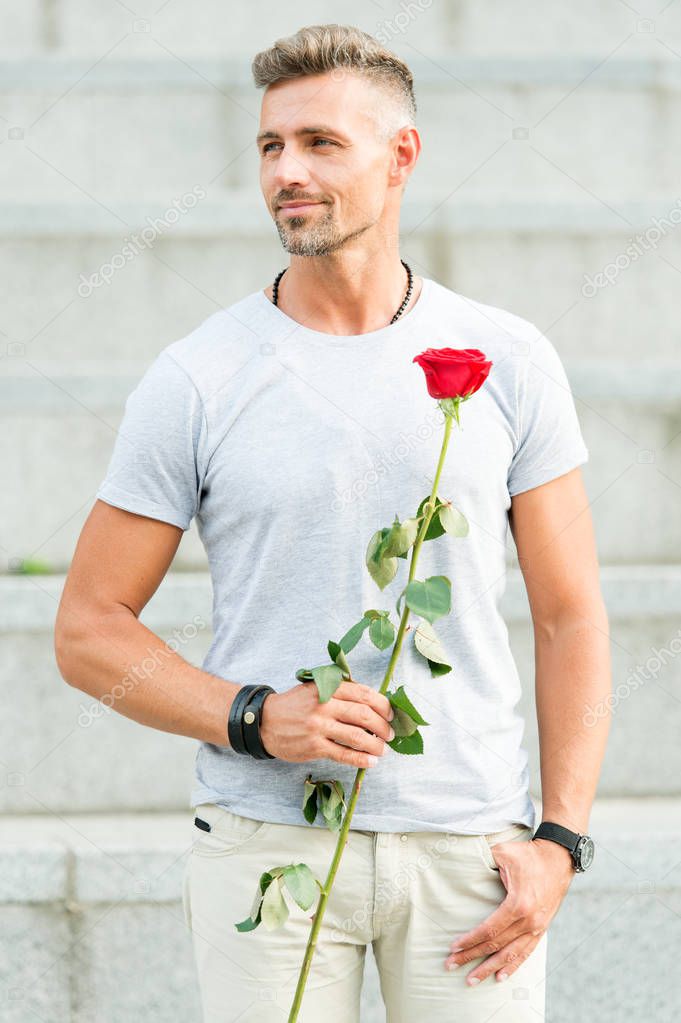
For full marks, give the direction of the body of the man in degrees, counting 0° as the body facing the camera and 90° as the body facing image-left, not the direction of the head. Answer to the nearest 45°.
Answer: approximately 0°
